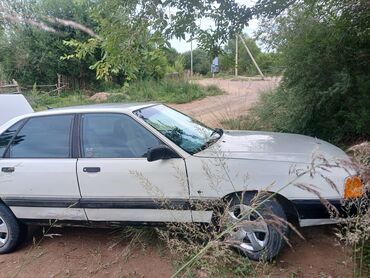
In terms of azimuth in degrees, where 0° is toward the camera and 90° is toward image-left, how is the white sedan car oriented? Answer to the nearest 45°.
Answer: approximately 270°

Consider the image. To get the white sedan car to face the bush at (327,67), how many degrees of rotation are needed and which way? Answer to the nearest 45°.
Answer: approximately 45° to its left
